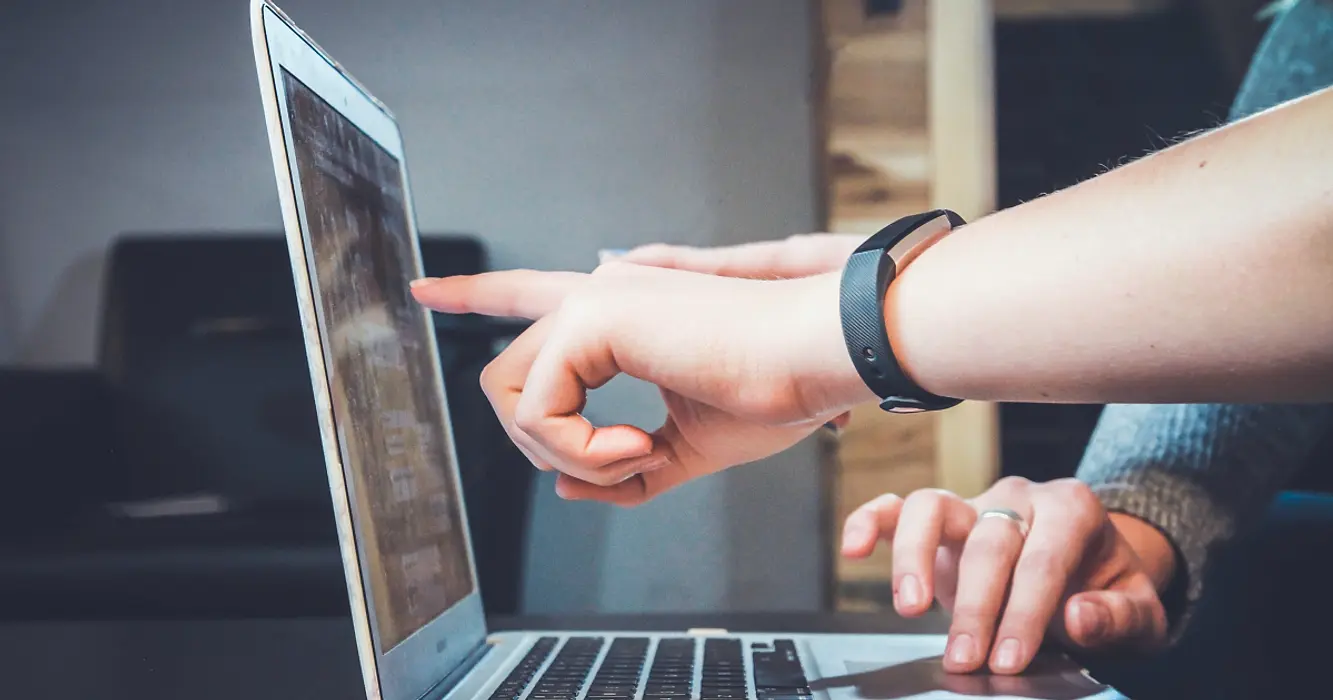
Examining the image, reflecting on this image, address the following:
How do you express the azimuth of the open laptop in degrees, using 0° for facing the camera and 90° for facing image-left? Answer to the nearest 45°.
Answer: approximately 270°
